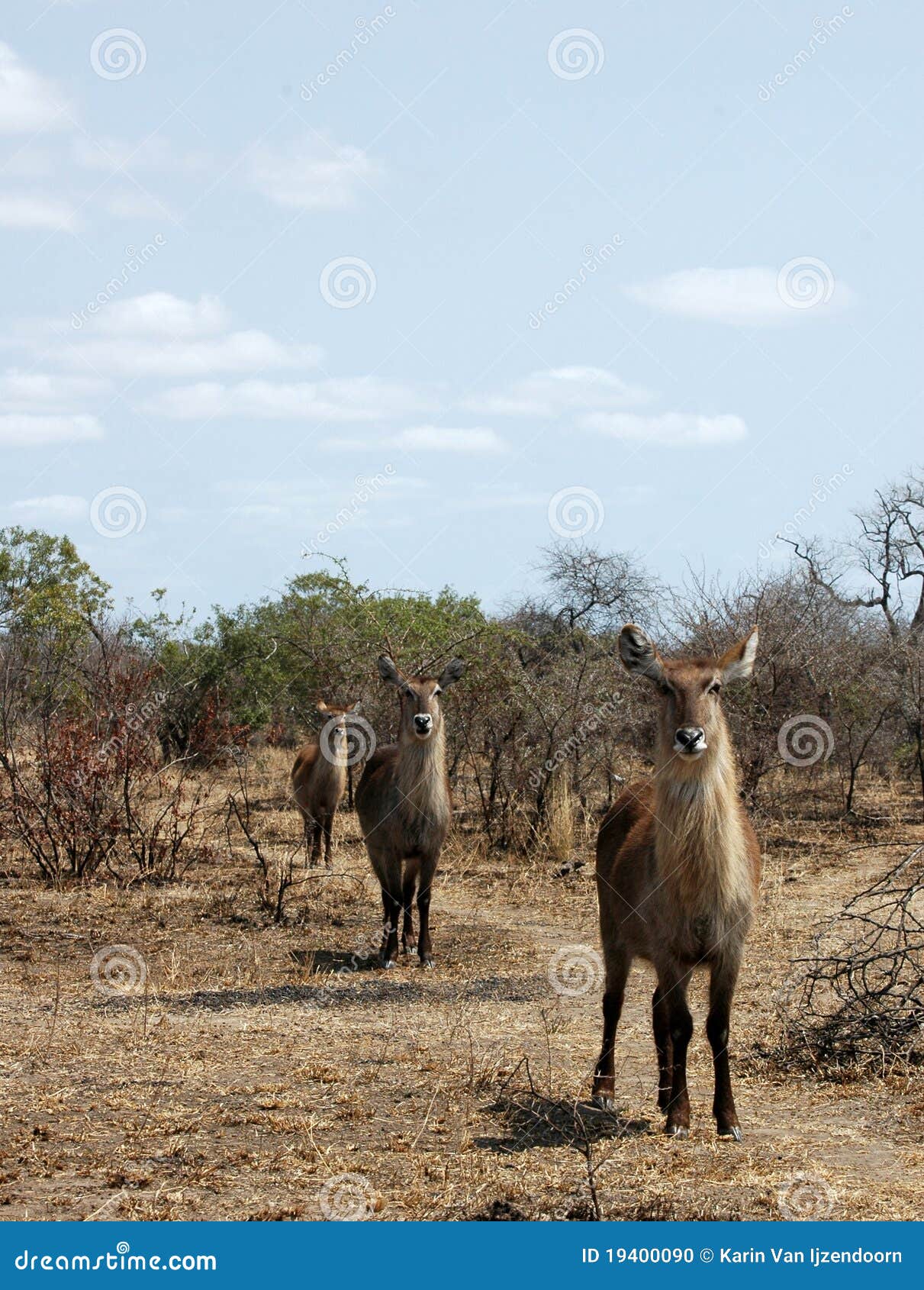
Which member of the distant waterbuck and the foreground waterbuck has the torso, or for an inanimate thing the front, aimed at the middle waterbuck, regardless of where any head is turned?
the distant waterbuck

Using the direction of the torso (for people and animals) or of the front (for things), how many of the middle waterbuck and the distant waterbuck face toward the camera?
2

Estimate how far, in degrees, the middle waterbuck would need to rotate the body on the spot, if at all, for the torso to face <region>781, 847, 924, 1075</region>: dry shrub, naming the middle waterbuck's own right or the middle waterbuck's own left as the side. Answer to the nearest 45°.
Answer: approximately 45° to the middle waterbuck's own left

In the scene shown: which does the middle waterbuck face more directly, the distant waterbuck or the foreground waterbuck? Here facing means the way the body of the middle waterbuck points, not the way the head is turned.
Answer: the foreground waterbuck

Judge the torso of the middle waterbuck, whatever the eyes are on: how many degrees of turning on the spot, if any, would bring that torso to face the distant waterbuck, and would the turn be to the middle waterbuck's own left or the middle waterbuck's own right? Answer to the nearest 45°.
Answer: approximately 180°

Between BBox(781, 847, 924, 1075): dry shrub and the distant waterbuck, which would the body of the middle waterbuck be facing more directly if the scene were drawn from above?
the dry shrub

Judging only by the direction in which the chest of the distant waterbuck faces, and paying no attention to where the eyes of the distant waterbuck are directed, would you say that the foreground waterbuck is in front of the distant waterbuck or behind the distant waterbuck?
in front

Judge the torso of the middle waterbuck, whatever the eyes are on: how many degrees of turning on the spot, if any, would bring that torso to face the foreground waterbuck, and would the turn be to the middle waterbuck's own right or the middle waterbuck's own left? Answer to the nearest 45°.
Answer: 0° — it already faces it

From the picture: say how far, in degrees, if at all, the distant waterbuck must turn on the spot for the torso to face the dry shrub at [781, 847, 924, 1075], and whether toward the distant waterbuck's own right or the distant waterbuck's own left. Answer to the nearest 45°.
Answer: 0° — it already faces it

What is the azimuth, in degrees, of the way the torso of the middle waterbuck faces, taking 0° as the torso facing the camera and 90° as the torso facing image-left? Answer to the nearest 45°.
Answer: approximately 0°
